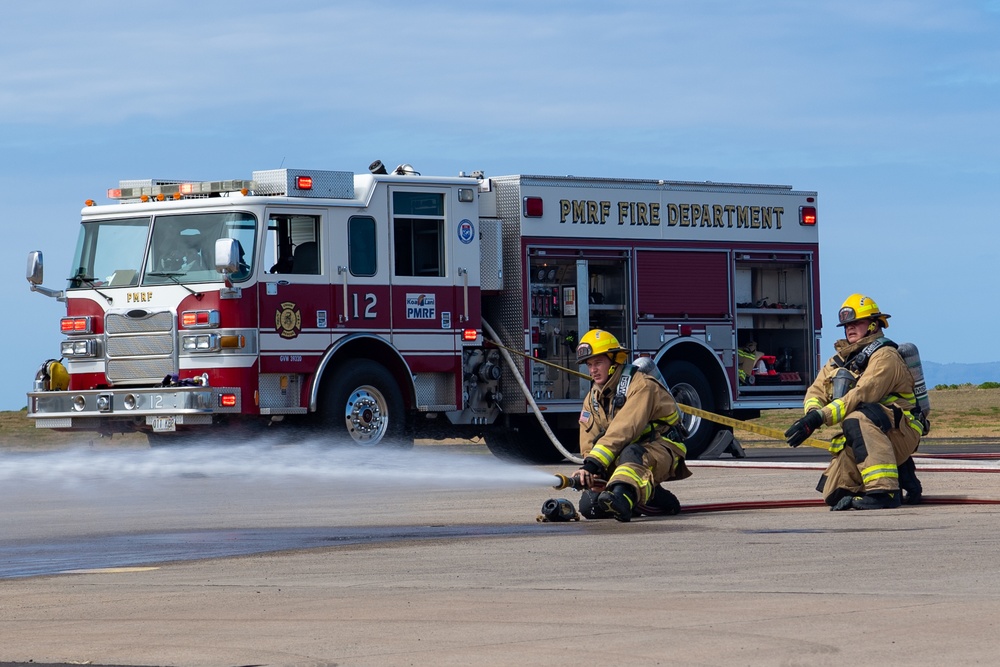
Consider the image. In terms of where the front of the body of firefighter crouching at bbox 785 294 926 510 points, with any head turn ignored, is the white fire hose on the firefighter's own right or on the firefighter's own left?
on the firefighter's own right

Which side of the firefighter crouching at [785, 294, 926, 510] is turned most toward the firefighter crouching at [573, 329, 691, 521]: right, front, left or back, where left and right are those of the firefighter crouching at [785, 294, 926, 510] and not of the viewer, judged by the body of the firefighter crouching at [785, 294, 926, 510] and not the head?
front

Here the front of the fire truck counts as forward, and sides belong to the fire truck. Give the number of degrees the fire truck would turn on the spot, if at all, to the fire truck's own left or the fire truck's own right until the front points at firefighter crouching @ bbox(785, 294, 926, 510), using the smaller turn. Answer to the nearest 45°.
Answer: approximately 90° to the fire truck's own left

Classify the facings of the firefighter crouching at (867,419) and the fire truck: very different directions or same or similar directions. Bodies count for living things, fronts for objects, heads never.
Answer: same or similar directions

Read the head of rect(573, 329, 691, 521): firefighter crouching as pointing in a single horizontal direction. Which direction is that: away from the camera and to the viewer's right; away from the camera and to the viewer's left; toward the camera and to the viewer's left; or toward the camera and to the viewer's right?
toward the camera and to the viewer's left

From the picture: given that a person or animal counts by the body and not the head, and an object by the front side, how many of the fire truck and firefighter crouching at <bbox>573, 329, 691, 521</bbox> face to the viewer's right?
0

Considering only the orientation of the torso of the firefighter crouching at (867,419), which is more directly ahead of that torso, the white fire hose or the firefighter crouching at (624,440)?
the firefighter crouching

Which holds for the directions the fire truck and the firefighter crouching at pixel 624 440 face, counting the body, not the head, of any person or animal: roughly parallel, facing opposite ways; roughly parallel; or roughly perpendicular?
roughly parallel

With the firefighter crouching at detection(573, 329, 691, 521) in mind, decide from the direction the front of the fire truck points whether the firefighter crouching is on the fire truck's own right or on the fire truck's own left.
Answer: on the fire truck's own left

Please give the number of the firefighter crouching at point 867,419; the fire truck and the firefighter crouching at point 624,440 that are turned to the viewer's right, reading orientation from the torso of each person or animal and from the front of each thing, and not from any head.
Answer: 0

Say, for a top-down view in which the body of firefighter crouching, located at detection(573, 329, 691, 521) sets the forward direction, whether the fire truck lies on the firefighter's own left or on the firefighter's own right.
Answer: on the firefighter's own right

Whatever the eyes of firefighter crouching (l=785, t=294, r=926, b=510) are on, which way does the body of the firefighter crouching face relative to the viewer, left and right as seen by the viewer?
facing the viewer and to the left of the viewer
